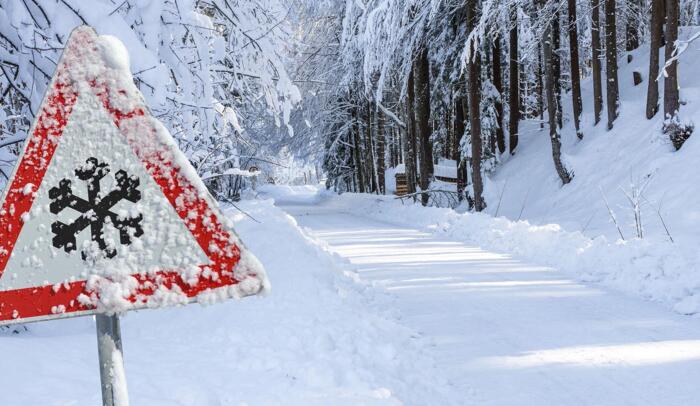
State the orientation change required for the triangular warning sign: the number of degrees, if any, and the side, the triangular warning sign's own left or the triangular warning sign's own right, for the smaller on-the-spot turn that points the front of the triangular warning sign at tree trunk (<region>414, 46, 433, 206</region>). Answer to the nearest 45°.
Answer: approximately 135° to the triangular warning sign's own left

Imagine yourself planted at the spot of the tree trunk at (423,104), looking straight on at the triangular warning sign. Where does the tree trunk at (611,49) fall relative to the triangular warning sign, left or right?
left

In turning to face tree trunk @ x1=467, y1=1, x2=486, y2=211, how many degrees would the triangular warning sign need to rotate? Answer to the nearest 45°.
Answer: approximately 135° to its left

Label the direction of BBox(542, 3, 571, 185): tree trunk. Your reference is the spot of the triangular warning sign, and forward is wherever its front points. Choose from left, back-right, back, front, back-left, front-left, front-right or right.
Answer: back-left

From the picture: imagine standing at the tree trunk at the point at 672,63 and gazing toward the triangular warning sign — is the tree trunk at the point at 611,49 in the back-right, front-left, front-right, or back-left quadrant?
back-right

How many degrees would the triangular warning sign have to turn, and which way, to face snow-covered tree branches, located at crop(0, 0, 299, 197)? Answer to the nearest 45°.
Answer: approximately 180°

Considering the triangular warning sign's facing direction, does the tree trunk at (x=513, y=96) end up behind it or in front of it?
behind

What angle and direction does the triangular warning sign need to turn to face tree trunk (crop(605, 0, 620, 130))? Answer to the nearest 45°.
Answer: approximately 135° to its left

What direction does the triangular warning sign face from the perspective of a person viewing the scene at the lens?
facing the viewer

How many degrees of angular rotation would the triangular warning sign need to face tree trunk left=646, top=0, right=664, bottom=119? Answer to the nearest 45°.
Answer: approximately 135° to its left
